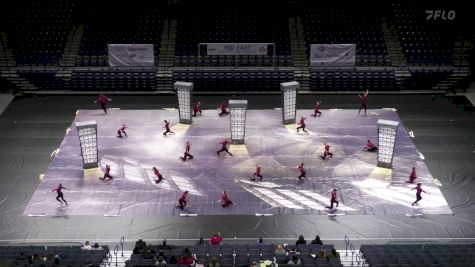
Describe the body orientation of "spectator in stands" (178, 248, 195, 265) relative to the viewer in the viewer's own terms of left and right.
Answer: facing away from the viewer

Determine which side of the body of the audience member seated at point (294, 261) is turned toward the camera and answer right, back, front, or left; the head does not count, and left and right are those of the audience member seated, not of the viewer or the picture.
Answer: back

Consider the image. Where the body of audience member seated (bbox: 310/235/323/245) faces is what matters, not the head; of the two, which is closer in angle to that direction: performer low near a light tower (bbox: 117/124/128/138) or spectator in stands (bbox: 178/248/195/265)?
the performer low near a light tower

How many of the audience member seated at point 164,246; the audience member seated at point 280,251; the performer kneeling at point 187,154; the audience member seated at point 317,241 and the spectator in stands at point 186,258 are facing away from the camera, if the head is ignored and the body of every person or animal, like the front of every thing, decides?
4

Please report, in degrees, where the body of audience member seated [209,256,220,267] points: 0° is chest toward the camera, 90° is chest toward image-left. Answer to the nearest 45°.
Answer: approximately 180°

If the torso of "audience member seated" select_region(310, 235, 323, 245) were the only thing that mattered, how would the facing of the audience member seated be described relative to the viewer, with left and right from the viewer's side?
facing away from the viewer

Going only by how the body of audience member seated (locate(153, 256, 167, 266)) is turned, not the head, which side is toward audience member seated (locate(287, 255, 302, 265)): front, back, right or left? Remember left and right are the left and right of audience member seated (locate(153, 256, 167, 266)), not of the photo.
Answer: right

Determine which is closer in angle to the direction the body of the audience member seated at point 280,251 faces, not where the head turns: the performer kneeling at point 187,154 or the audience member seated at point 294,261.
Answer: the performer kneeling

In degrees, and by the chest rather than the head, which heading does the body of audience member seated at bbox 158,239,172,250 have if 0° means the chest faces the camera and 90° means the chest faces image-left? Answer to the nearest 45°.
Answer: approximately 180°
